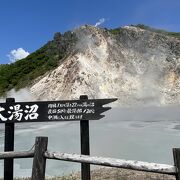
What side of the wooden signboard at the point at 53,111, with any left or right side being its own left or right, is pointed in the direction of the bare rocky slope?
back

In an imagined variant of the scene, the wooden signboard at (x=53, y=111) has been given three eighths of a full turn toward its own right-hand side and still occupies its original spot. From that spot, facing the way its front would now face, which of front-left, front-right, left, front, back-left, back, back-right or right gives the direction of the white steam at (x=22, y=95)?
front-right

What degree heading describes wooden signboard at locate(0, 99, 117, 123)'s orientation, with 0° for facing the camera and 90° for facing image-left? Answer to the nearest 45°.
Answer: approximately 0°

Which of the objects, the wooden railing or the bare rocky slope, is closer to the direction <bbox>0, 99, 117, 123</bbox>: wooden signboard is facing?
the wooden railing

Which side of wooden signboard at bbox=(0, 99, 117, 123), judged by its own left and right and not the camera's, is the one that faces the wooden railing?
front
